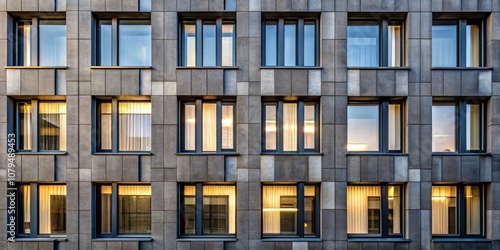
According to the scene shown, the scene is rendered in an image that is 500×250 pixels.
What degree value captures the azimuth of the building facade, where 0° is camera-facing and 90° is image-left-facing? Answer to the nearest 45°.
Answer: approximately 0°
